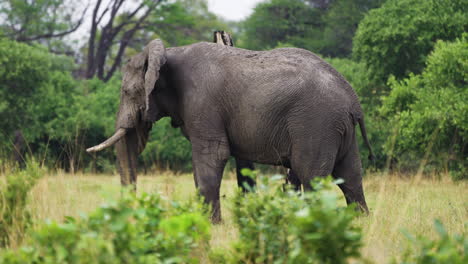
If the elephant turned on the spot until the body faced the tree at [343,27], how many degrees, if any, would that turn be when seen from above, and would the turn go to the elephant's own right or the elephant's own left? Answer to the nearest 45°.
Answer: approximately 90° to the elephant's own right

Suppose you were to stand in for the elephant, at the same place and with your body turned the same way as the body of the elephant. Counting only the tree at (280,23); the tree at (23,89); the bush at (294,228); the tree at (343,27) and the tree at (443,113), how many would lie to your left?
1

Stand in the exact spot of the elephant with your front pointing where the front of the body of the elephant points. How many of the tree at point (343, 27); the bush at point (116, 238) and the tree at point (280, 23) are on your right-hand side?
2

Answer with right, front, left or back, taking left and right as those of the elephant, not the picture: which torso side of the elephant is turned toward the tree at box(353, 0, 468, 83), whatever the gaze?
right

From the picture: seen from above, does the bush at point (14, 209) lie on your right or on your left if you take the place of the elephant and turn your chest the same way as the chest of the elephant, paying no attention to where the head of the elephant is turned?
on your left

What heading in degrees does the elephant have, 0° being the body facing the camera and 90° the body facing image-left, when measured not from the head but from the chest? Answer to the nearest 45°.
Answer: approximately 90°

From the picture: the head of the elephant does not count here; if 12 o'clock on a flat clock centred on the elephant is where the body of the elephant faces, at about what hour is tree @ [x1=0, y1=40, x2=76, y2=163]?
The tree is roughly at 2 o'clock from the elephant.

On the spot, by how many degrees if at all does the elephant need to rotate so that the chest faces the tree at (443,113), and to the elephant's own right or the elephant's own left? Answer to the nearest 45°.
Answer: approximately 135° to the elephant's own right

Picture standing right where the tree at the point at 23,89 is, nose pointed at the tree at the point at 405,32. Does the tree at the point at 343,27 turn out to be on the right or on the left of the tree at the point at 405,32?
left

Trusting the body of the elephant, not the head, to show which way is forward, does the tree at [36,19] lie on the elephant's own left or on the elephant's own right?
on the elephant's own right

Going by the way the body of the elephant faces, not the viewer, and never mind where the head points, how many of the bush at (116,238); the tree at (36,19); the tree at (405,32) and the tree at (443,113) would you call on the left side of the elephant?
1

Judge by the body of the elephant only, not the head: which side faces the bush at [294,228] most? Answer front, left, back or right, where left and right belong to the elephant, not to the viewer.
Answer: left

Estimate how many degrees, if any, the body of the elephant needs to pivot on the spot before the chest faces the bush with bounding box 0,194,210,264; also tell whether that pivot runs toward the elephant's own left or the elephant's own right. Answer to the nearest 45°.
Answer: approximately 90° to the elephant's own left
